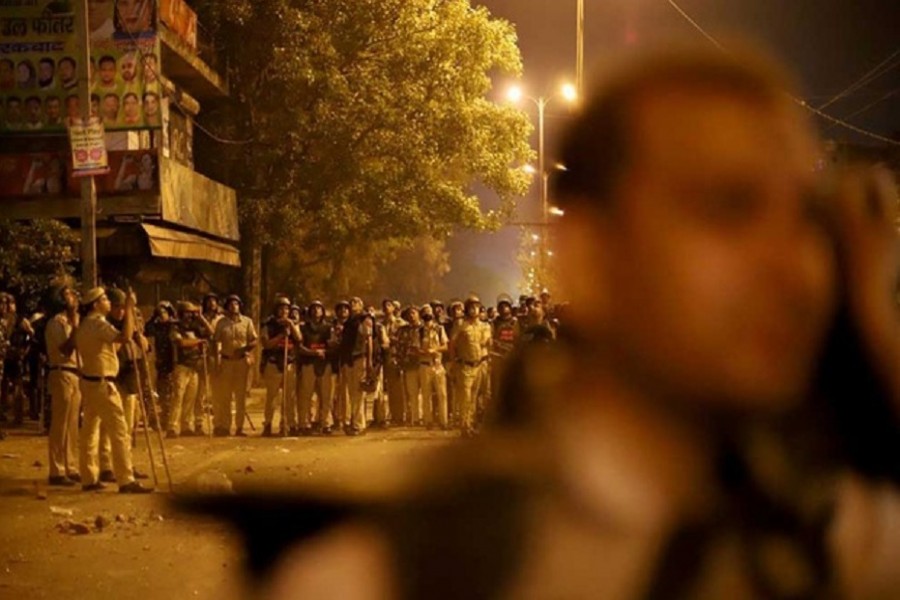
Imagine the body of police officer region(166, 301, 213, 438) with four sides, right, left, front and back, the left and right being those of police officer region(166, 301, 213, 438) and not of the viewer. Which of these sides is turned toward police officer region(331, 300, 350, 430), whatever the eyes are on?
left

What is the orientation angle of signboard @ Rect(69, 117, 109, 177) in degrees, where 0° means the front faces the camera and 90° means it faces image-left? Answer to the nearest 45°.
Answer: approximately 0°

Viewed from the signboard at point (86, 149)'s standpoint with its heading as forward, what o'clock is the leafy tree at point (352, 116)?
The leafy tree is roughly at 7 o'clock from the signboard.

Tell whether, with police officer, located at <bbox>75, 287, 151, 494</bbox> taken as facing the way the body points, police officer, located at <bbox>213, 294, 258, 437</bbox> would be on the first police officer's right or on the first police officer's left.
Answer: on the first police officer's left

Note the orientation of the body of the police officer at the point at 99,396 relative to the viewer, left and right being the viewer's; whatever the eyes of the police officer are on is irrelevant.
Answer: facing to the right of the viewer

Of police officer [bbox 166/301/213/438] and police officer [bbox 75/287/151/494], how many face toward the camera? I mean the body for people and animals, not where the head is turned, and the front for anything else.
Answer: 1

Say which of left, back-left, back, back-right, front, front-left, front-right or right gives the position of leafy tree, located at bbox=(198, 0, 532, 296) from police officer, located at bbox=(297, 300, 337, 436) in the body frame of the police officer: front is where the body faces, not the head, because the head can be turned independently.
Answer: back
